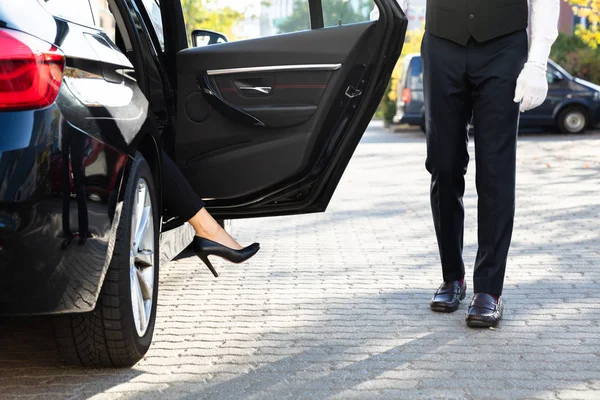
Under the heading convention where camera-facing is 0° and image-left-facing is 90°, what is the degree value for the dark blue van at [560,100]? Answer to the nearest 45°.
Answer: approximately 270°

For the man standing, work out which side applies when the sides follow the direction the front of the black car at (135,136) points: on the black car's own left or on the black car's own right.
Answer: on the black car's own right

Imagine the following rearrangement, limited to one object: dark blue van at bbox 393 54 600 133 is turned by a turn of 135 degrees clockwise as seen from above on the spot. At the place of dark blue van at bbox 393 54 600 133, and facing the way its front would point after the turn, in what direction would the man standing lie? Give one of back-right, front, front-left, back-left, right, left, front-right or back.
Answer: front-left

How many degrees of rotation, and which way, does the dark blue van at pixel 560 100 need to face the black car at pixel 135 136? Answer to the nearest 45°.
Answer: approximately 90° to its right

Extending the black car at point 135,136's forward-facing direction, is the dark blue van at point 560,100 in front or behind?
in front
